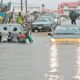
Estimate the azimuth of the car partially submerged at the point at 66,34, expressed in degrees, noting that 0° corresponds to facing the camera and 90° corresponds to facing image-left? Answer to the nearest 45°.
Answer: approximately 0°

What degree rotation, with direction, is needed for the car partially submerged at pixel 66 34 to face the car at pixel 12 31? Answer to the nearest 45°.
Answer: approximately 135° to its right
